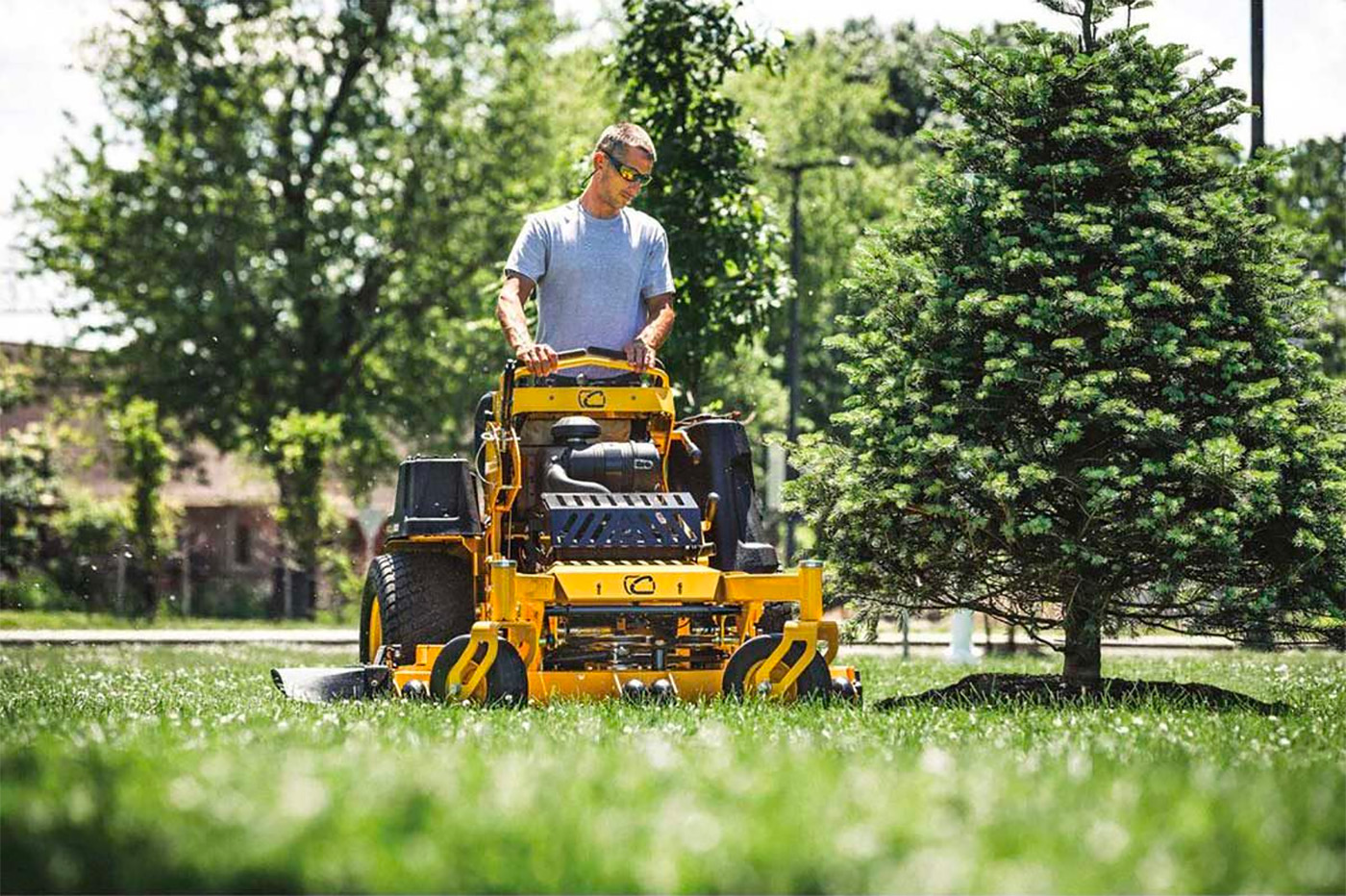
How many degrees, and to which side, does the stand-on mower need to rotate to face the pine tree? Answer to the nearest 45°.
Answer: approximately 90° to its left

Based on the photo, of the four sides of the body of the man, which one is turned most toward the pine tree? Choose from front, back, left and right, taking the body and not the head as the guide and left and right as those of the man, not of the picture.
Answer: left

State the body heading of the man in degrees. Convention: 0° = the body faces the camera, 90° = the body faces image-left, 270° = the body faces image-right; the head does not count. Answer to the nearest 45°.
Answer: approximately 0°

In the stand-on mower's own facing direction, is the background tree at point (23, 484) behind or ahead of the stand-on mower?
behind

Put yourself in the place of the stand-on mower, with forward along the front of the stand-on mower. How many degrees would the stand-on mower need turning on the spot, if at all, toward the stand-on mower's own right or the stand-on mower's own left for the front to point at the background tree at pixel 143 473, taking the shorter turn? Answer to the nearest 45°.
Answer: approximately 180°

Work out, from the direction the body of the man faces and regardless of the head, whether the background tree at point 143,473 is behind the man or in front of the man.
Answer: behind

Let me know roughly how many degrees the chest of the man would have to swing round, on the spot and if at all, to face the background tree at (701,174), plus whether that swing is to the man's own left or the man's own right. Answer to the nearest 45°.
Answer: approximately 180°

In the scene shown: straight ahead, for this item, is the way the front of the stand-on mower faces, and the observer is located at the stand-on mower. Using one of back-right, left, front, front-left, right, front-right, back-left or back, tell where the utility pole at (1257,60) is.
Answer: back-left

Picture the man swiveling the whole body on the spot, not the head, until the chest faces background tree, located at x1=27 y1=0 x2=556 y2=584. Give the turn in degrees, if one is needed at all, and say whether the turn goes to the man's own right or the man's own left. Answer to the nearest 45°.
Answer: approximately 180°

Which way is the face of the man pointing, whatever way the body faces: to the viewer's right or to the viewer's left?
to the viewer's right
